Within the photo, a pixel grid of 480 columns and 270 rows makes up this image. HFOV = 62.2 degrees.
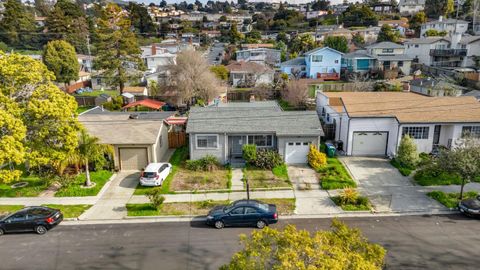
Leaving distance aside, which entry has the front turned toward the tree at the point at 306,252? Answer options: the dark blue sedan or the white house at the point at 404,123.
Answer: the white house

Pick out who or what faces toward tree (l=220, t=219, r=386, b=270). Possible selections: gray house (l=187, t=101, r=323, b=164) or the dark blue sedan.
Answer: the gray house

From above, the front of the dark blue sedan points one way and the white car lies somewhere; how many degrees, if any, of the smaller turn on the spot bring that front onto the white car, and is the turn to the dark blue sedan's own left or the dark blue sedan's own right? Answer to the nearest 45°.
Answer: approximately 45° to the dark blue sedan's own right

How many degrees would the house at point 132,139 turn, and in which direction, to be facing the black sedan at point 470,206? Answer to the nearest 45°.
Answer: approximately 45° to its left

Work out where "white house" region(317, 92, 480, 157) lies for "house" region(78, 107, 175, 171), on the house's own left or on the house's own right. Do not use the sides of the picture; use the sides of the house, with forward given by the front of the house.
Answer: on the house's own left

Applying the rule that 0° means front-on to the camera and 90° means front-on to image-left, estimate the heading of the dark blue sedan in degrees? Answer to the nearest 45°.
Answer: approximately 90°

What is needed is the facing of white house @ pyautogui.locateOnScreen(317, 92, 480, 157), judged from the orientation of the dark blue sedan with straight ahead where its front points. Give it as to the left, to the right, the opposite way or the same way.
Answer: to the left

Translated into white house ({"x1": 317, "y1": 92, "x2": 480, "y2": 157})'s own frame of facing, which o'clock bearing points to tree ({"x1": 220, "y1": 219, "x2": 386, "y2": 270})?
The tree is roughly at 12 o'clock from the white house.

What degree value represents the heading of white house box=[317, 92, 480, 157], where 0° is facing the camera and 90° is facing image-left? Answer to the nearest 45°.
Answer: approximately 0°

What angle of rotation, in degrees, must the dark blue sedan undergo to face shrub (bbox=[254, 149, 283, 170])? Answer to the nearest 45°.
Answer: approximately 90° to its right

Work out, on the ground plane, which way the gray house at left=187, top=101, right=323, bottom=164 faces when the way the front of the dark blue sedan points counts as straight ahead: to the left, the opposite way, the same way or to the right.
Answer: to the left

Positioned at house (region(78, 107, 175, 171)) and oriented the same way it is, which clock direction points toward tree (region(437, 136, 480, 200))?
The tree is roughly at 10 o'clock from the house.
